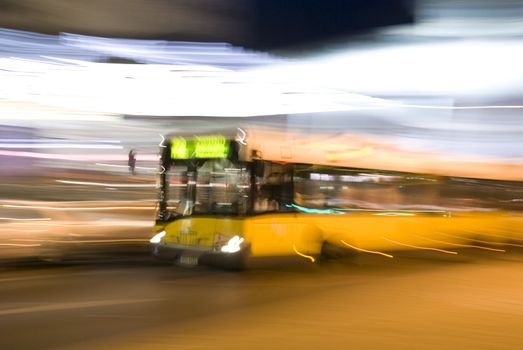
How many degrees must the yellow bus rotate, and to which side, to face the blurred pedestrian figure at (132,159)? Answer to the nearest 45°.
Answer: approximately 45° to its right

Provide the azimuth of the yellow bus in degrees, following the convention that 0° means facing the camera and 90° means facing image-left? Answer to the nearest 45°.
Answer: approximately 45°
